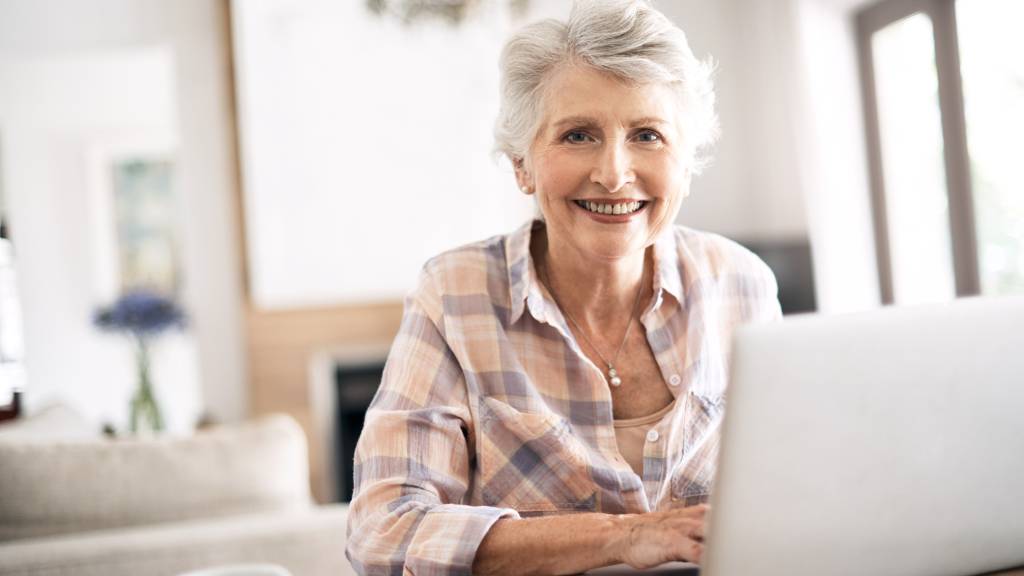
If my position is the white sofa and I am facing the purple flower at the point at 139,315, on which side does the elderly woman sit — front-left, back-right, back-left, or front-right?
back-right

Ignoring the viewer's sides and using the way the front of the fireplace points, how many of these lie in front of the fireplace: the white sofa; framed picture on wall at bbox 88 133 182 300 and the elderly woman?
2

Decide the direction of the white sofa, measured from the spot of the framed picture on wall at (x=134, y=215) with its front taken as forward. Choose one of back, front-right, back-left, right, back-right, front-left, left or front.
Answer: front

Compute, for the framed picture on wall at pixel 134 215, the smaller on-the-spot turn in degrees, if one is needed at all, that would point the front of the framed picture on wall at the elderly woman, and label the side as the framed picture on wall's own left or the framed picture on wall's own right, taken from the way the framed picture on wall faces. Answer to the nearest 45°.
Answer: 0° — it already faces them

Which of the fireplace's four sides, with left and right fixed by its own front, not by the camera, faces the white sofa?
front

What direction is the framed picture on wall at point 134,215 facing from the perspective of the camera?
toward the camera

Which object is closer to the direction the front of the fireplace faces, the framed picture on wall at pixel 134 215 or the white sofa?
the white sofa

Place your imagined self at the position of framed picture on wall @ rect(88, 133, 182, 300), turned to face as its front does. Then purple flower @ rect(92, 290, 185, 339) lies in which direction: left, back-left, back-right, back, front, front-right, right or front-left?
front

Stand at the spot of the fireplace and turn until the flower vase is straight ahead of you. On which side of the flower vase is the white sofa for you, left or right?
left

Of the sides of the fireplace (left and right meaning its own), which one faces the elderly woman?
front

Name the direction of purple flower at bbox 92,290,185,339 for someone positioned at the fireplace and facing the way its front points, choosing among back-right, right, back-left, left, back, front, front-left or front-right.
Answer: front-right

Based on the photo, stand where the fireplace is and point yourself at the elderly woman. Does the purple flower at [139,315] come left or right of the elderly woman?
right

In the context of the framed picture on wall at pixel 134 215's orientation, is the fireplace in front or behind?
in front

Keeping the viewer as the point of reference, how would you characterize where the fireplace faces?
facing the viewer
